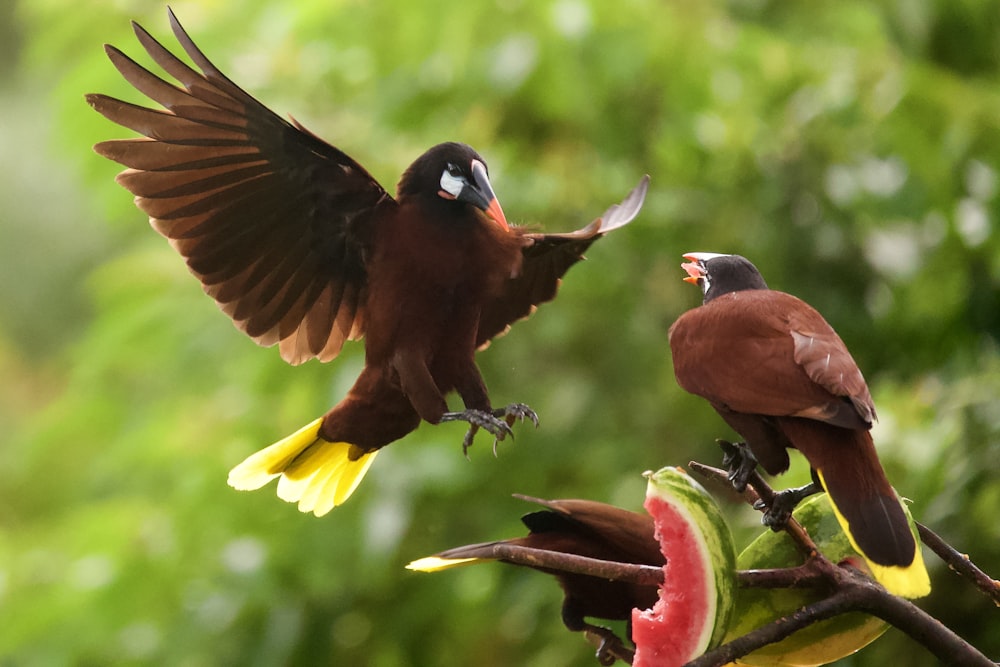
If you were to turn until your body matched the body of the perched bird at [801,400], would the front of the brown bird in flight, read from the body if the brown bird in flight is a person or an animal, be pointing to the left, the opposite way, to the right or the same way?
the opposite way

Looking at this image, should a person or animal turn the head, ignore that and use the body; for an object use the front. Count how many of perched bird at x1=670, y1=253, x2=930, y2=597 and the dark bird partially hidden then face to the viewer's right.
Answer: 1

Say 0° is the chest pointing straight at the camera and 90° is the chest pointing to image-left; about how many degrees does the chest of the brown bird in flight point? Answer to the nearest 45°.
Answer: approximately 315°

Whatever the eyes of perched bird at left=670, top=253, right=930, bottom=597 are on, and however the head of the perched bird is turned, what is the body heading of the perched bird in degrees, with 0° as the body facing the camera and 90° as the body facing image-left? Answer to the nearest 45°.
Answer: approximately 135°

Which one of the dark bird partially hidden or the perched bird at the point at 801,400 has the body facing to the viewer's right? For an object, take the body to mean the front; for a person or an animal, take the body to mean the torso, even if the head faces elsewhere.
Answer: the dark bird partially hidden

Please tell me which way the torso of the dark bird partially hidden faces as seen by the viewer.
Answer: to the viewer's right
